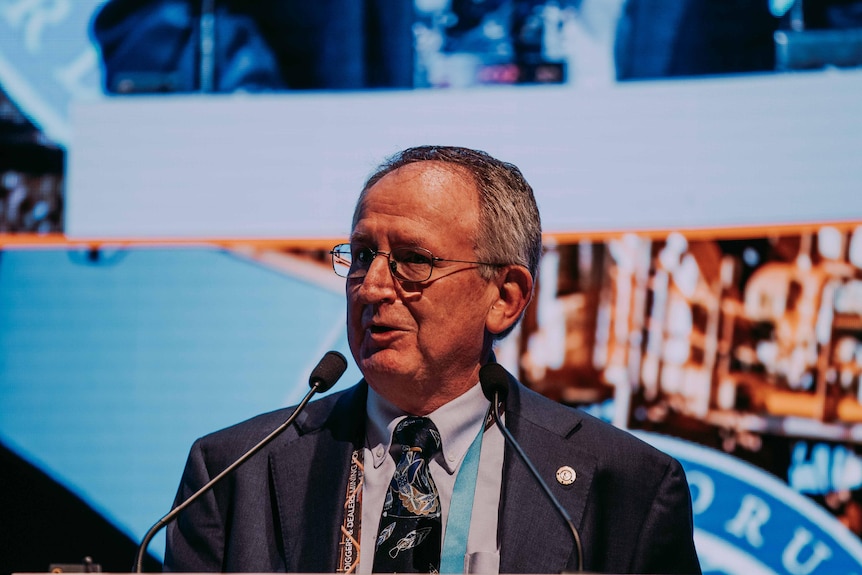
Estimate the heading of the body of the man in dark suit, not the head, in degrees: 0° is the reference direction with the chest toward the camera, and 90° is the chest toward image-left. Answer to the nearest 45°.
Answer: approximately 0°
